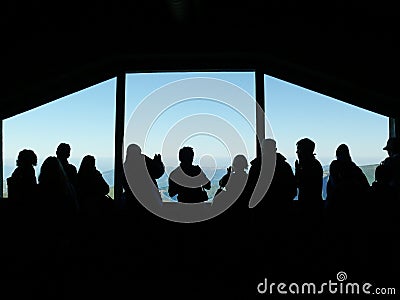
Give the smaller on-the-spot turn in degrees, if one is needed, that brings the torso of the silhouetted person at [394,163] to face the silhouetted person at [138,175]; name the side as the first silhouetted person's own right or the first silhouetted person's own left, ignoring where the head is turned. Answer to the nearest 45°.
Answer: approximately 45° to the first silhouetted person's own left

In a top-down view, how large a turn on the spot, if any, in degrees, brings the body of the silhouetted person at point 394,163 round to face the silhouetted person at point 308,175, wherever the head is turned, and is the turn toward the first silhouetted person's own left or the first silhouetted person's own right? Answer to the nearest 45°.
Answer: approximately 45° to the first silhouetted person's own left
